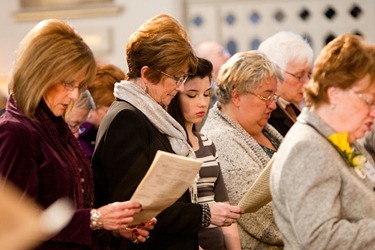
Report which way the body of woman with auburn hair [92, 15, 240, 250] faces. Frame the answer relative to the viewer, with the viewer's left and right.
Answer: facing to the right of the viewer

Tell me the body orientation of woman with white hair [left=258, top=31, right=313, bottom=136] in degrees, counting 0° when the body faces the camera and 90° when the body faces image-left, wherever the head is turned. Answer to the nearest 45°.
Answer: approximately 315°

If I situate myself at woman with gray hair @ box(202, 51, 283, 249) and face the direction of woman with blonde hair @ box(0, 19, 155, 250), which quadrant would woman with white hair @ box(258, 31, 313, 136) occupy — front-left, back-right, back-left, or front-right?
back-right

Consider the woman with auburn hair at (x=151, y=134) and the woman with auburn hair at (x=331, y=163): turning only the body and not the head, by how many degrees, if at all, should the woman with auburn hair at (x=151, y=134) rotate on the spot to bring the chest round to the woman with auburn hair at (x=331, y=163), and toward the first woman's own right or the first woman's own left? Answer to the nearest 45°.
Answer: approximately 45° to the first woman's own right

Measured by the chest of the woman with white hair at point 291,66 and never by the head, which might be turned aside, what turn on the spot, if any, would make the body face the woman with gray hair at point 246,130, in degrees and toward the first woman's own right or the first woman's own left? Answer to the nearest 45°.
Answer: approximately 45° to the first woman's own right
